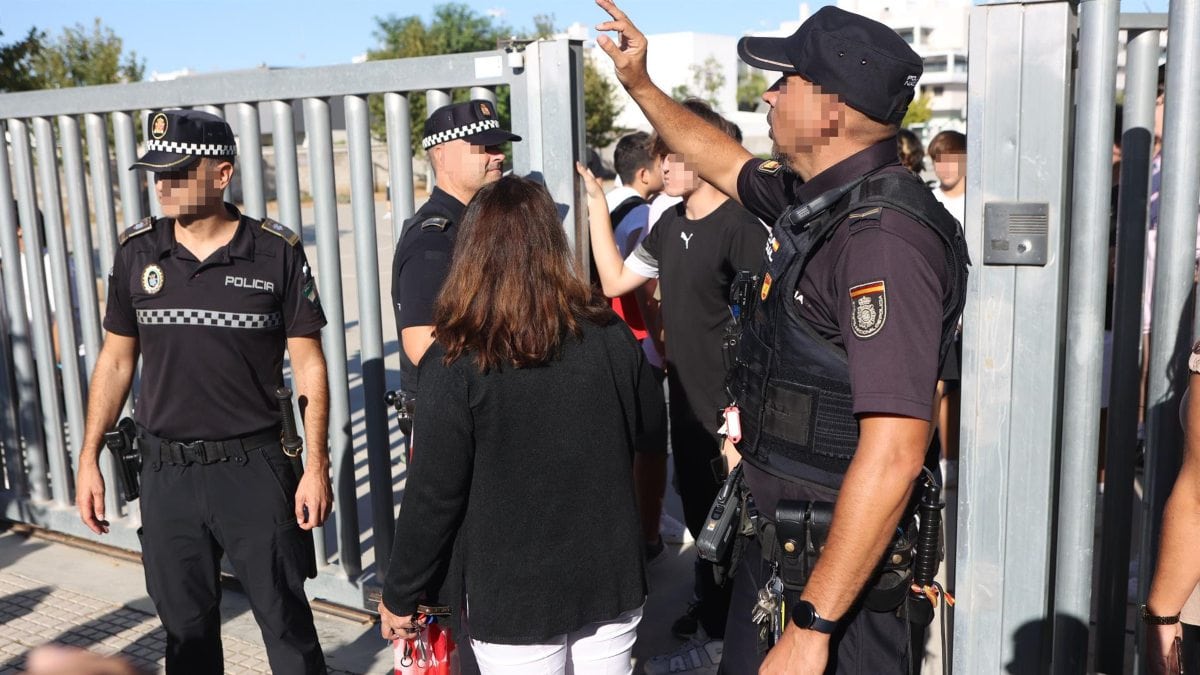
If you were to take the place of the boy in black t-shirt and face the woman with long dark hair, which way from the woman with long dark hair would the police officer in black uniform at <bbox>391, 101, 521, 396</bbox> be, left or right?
right

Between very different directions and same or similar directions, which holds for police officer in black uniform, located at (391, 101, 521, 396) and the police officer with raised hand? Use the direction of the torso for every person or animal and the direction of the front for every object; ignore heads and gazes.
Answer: very different directions

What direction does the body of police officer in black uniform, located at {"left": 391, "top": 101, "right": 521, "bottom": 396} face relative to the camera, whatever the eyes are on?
to the viewer's right

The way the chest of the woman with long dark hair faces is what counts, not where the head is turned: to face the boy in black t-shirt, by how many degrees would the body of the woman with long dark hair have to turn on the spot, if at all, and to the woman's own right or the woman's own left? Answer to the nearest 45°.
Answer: approximately 45° to the woman's own right

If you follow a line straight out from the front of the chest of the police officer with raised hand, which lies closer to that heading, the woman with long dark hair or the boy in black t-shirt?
the woman with long dark hair

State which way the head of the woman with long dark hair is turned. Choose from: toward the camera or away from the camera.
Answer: away from the camera

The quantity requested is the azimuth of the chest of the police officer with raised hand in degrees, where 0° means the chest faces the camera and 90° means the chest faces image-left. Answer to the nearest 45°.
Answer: approximately 90°

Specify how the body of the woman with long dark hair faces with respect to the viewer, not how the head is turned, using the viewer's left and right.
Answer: facing away from the viewer
